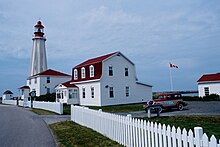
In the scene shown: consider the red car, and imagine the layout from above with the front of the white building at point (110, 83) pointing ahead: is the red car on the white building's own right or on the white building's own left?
on the white building's own left

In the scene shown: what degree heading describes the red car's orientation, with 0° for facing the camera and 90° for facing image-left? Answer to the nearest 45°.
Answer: approximately 45°

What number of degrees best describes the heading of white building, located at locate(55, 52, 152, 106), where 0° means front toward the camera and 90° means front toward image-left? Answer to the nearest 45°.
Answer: approximately 45°
